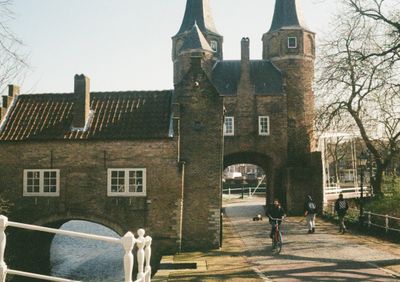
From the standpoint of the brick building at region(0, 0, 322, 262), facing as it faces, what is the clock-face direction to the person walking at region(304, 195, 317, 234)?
The person walking is roughly at 9 o'clock from the brick building.

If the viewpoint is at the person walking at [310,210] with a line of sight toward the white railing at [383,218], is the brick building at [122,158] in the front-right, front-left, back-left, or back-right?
back-right

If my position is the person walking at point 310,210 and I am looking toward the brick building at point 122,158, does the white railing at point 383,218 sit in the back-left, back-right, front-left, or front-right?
back-left

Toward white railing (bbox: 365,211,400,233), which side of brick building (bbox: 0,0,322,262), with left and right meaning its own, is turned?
left

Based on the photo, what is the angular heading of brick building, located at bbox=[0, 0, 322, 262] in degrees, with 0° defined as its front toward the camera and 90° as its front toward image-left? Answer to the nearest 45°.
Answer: approximately 0°
